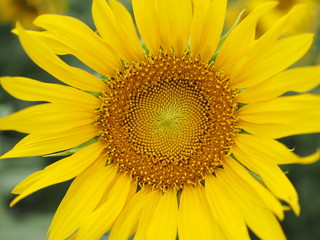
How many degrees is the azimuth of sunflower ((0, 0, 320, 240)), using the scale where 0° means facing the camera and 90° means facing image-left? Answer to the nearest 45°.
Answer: approximately 0°
